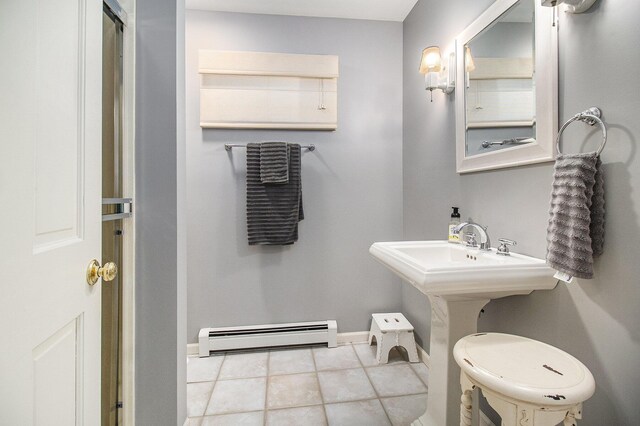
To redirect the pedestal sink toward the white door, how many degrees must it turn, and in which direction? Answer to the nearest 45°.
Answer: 0° — it already faces it

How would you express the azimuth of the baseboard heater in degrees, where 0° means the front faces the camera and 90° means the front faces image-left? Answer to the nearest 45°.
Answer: approximately 0°

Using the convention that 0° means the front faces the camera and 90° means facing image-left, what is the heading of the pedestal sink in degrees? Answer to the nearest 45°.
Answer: approximately 45°

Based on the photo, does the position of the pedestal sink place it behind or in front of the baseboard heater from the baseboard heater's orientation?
in front

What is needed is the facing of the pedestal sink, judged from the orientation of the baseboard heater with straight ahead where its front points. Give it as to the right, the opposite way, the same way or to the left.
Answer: to the right

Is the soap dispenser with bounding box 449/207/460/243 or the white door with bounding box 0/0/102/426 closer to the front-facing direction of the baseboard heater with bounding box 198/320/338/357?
the white door

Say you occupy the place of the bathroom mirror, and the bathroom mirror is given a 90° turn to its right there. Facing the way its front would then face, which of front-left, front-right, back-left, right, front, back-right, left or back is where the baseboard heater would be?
front-left

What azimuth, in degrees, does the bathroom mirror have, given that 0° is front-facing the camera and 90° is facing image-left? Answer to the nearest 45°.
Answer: approximately 45°

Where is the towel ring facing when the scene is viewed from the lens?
facing the viewer and to the left of the viewer

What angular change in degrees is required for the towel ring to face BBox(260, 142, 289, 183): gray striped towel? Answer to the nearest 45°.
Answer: approximately 45° to its right

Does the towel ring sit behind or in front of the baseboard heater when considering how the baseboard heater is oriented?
in front
